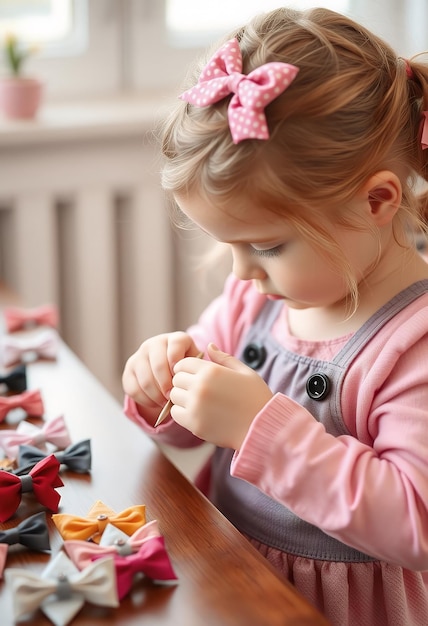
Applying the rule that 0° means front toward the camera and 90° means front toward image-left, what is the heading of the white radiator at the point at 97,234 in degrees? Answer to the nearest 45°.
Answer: approximately 0°

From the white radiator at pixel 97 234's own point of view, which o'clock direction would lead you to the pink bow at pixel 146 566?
The pink bow is roughly at 12 o'clock from the white radiator.

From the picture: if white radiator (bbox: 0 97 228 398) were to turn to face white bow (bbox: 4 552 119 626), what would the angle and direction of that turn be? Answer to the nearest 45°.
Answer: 0° — it already faces it

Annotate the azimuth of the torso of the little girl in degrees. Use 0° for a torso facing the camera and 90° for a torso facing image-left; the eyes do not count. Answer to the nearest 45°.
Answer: approximately 45°

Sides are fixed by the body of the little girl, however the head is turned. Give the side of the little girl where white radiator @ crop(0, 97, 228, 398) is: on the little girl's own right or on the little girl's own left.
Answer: on the little girl's own right

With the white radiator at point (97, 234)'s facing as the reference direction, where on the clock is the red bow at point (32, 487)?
The red bow is roughly at 12 o'clock from the white radiator.

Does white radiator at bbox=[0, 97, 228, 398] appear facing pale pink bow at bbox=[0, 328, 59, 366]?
yes

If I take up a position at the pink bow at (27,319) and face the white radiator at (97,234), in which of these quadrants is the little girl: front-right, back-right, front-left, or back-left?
back-right
